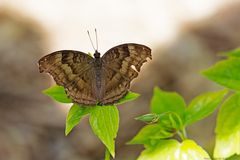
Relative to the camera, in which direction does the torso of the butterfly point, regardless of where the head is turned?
away from the camera
